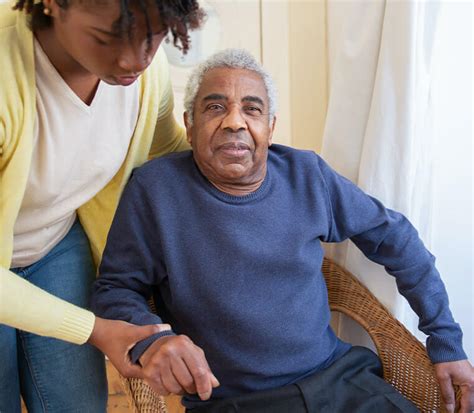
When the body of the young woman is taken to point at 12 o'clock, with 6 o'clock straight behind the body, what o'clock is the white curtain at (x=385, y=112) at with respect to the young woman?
The white curtain is roughly at 10 o'clock from the young woman.

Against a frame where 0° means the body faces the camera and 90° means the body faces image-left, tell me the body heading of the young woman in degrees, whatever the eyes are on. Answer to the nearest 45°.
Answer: approximately 315°

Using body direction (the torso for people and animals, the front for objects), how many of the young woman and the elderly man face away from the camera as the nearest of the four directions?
0

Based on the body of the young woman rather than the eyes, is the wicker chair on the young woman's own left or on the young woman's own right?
on the young woman's own left

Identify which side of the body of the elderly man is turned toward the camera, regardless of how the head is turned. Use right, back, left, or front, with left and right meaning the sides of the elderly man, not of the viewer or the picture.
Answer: front

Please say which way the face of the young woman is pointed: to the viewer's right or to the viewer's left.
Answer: to the viewer's right
